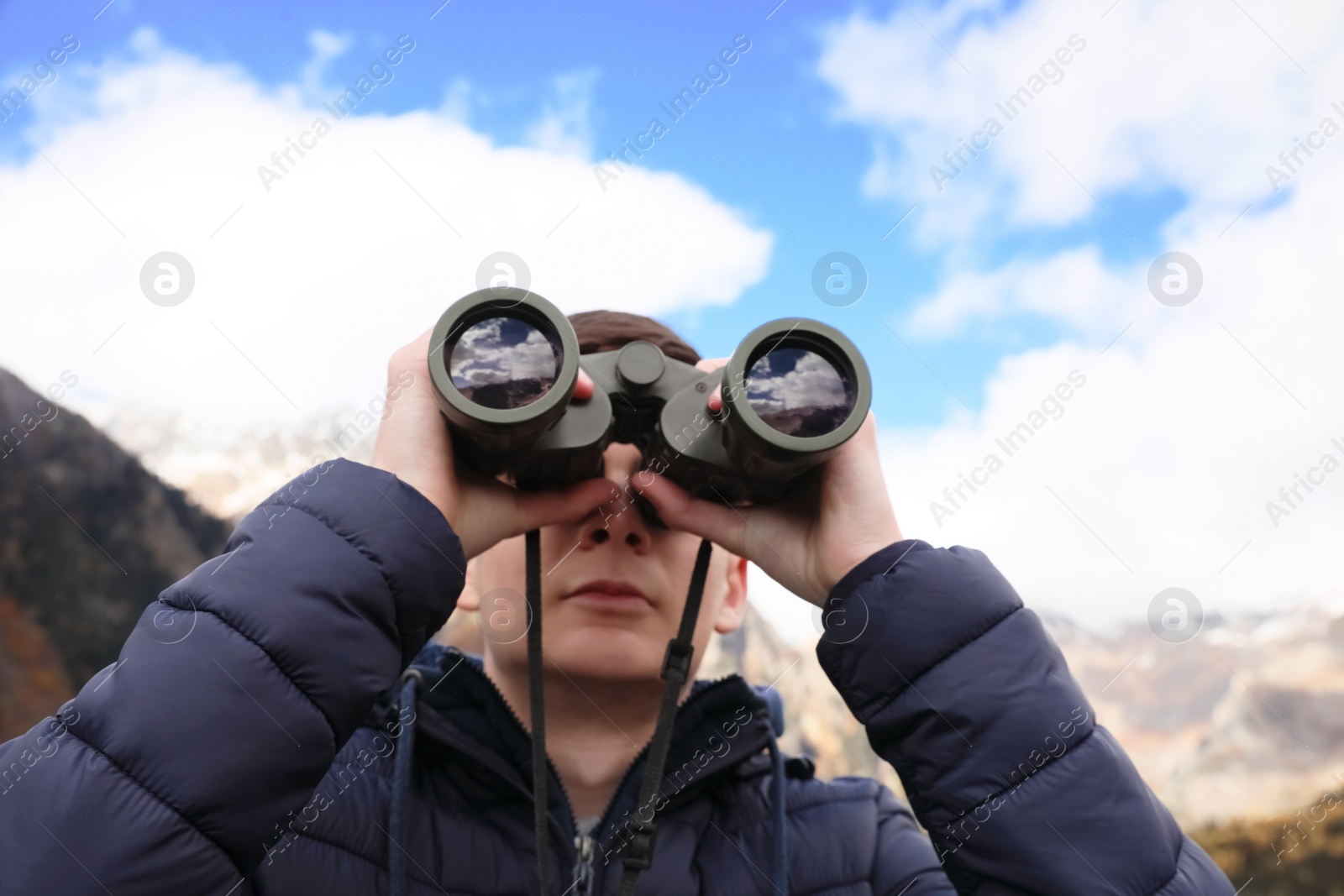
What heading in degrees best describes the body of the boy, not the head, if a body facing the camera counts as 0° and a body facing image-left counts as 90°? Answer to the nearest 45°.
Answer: approximately 0°
